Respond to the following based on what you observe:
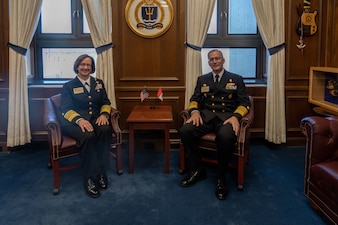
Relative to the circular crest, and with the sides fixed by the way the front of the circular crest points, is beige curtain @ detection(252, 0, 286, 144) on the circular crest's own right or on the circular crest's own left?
on the circular crest's own left

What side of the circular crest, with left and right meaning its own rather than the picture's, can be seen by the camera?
front

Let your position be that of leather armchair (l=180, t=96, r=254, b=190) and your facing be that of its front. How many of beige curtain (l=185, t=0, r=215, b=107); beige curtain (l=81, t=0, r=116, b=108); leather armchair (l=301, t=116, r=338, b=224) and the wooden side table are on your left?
1

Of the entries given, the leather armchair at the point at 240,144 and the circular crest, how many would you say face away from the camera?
0

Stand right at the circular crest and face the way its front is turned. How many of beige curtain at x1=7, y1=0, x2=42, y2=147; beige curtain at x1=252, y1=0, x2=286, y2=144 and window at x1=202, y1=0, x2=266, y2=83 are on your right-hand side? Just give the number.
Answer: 1

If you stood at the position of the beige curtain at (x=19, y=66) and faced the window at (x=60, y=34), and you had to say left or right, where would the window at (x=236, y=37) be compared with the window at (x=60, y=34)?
right

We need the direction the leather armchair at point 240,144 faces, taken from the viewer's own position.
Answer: facing the viewer and to the left of the viewer
